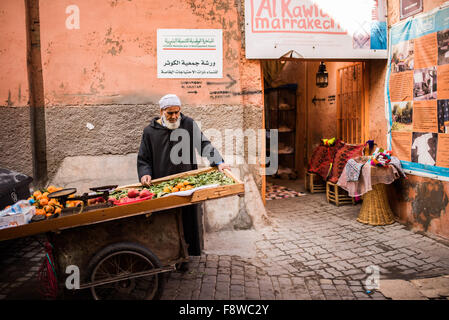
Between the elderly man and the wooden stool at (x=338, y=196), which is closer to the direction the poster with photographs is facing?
the elderly man

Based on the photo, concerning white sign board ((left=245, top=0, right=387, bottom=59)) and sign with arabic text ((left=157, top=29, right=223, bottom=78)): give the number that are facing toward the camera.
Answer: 2

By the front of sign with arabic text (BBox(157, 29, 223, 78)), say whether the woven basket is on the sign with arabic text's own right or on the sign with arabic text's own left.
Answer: on the sign with arabic text's own left

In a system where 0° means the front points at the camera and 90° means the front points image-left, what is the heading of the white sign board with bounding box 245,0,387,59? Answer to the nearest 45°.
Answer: approximately 0°

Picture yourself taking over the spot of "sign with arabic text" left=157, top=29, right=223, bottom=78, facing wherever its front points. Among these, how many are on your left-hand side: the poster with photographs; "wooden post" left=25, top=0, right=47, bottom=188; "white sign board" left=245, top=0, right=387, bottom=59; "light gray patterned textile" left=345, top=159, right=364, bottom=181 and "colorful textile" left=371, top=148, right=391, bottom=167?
4

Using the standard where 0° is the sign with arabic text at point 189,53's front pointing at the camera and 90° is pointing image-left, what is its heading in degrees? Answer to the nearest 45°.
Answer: approximately 0°
